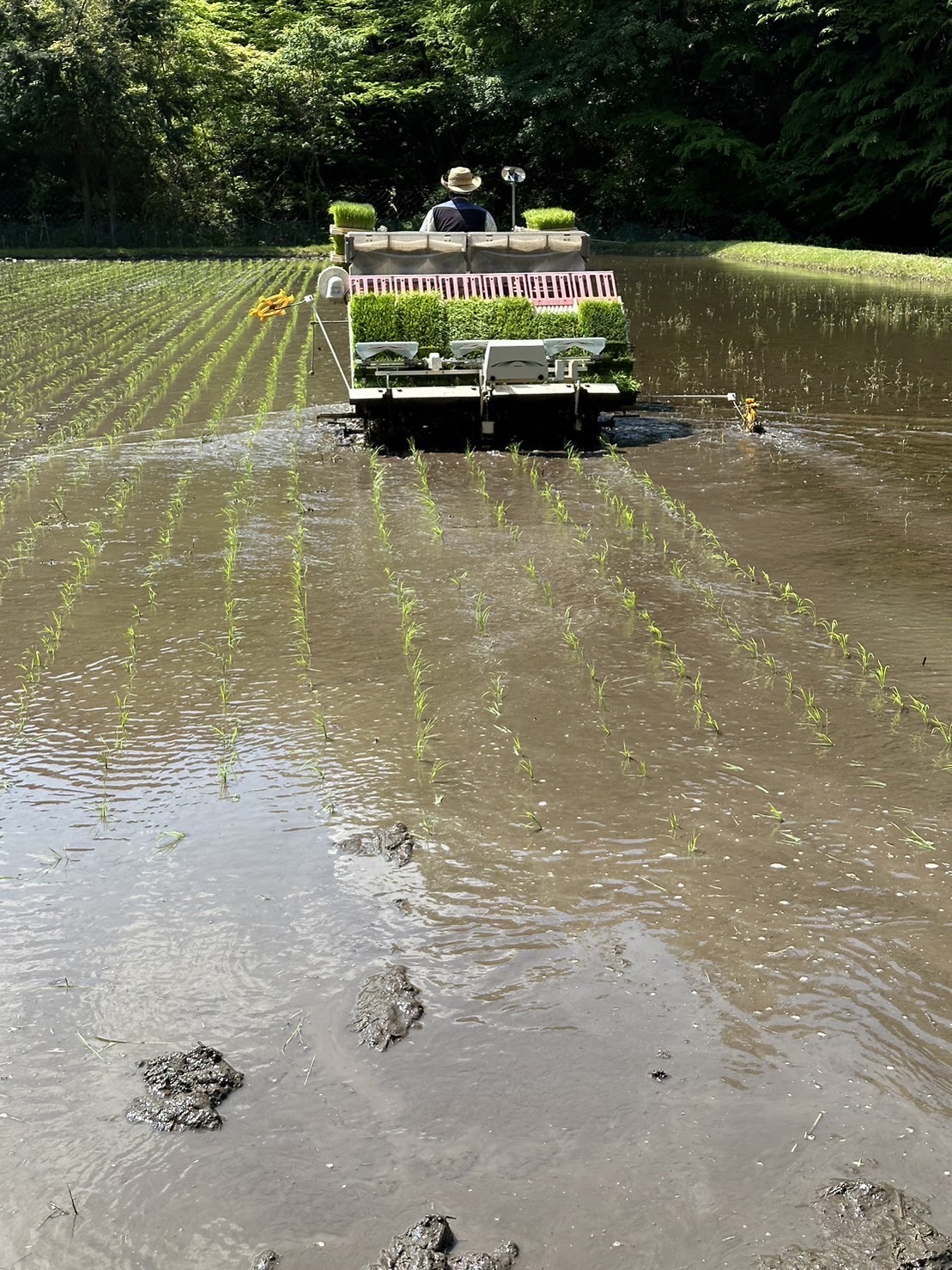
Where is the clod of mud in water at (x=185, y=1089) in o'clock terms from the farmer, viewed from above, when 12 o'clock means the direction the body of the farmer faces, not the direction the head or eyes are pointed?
The clod of mud in water is roughly at 6 o'clock from the farmer.

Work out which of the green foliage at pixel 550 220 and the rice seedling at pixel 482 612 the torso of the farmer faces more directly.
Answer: the green foliage

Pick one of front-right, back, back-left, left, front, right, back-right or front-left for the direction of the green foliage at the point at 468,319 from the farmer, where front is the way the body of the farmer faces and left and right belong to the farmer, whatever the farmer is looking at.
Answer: back

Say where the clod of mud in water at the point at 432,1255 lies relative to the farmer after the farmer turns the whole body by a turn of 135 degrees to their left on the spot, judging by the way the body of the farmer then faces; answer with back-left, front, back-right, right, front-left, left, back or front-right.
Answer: front-left

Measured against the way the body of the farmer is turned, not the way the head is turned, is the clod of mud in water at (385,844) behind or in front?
behind

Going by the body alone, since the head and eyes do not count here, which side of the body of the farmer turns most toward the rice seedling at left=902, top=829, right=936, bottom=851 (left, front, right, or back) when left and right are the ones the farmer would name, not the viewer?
back

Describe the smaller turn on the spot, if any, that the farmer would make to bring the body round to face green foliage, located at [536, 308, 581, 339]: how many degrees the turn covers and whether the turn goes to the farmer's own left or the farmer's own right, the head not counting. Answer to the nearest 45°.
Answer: approximately 135° to the farmer's own right

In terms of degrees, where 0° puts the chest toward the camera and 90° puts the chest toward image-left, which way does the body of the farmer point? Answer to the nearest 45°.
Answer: approximately 180°

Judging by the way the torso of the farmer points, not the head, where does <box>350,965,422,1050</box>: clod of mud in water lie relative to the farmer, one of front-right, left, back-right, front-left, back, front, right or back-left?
back

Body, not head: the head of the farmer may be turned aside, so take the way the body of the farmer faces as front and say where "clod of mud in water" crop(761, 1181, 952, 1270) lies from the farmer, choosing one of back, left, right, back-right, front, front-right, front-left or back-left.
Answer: back

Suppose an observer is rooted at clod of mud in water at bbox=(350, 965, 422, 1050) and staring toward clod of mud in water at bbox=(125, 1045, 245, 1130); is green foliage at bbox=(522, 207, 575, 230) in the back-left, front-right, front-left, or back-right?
back-right

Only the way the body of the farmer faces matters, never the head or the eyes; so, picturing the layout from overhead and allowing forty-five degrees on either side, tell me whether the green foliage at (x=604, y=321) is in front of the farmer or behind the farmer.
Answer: behind

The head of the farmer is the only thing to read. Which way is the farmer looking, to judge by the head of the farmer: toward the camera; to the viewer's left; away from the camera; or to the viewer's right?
away from the camera
